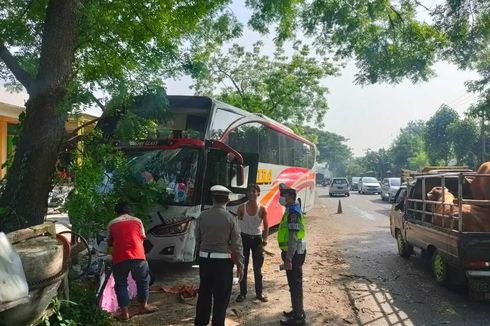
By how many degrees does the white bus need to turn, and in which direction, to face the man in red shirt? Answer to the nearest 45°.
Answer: approximately 45° to its left

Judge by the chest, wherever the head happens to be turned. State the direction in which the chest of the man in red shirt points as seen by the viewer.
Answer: away from the camera

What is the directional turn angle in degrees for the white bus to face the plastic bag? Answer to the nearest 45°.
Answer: approximately 45° to its left

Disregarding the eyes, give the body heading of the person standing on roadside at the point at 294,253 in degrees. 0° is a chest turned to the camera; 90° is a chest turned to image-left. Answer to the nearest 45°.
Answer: approximately 90°

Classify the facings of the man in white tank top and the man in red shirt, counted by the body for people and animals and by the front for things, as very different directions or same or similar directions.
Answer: very different directions

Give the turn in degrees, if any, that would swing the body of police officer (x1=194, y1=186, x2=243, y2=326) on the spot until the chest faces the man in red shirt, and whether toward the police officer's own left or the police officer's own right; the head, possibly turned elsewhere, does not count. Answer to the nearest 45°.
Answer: approximately 45° to the police officer's own left

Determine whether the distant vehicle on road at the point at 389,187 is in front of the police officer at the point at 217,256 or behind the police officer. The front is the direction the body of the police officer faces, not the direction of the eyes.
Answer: in front

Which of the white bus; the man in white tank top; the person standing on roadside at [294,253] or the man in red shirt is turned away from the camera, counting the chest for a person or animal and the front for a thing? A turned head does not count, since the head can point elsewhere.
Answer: the man in red shirt

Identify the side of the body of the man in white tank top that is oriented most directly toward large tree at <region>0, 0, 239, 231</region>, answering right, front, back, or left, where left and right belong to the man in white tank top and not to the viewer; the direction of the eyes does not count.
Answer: right

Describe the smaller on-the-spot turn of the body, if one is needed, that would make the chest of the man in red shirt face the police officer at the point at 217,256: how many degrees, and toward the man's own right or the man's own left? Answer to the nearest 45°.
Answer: approximately 135° to the man's own right

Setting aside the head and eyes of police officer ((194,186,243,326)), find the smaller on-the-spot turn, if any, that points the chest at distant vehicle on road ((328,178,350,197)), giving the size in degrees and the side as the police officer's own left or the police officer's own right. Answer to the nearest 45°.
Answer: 0° — they already face it

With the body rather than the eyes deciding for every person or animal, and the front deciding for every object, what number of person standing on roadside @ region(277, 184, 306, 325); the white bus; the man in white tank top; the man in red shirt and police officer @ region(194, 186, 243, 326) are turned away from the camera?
2

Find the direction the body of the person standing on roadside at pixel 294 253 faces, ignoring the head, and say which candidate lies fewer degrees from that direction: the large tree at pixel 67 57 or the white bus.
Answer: the large tree
